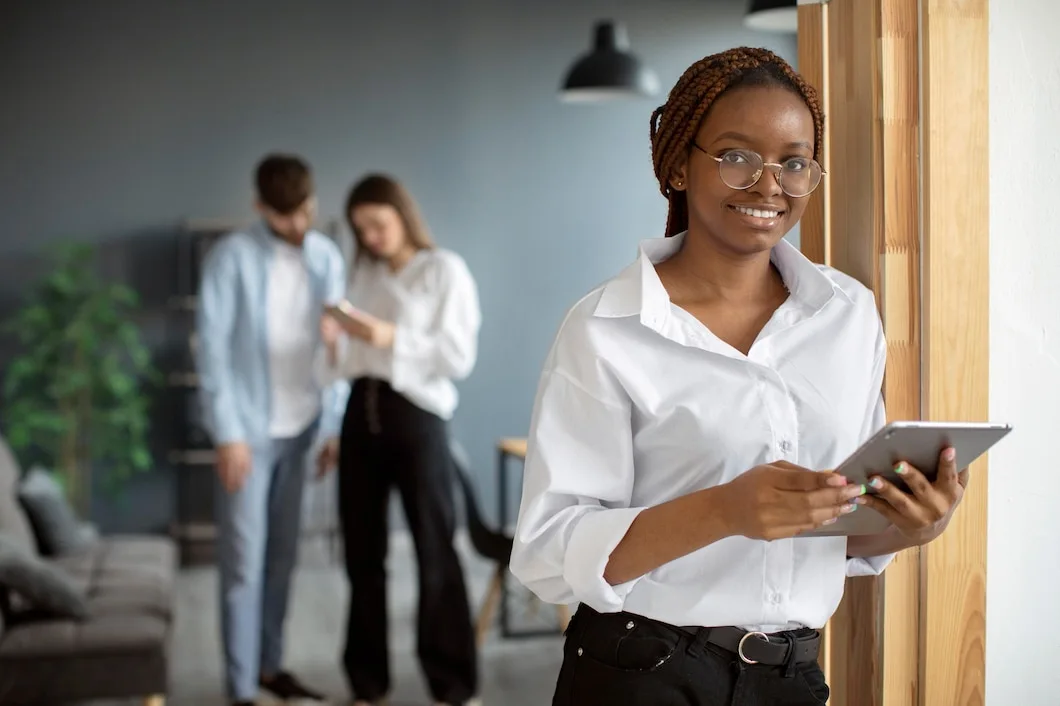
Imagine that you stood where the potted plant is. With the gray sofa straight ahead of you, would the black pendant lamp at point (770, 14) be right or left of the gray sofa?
left

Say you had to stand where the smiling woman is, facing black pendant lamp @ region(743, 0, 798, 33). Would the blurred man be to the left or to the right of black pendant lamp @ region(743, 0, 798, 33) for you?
left

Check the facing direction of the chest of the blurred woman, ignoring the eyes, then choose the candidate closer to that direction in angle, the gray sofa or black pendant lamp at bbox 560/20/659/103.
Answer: the gray sofa

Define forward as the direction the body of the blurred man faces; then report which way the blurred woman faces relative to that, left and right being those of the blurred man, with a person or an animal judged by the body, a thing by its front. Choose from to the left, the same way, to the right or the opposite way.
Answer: to the right

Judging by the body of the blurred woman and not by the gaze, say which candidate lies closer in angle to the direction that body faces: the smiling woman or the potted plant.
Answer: the smiling woman

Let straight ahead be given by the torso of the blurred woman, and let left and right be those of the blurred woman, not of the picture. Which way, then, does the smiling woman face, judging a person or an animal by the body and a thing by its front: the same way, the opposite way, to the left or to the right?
to the left

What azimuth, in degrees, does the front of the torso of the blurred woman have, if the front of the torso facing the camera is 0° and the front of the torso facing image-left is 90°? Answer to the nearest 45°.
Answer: approximately 45°

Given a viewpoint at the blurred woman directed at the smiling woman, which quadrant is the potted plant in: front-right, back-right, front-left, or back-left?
back-right

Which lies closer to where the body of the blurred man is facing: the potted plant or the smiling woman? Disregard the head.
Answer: the smiling woman

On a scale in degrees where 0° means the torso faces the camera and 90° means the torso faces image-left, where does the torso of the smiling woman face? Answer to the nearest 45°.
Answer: approximately 315°
